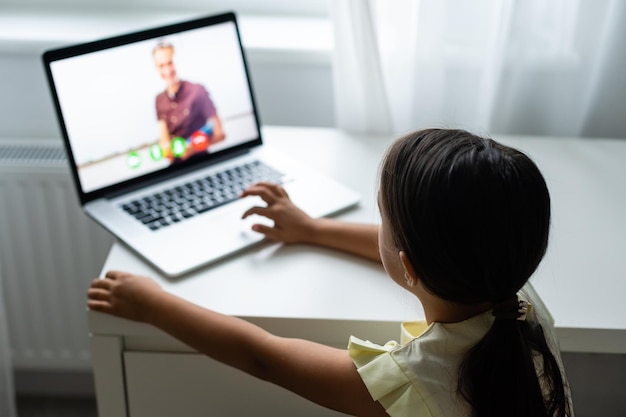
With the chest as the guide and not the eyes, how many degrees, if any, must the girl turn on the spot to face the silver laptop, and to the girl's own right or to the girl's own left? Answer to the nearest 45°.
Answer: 0° — they already face it

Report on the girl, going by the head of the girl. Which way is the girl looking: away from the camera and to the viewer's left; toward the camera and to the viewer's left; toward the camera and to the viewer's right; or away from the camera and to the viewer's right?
away from the camera and to the viewer's left

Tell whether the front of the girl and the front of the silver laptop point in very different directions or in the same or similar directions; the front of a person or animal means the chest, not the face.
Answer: very different directions

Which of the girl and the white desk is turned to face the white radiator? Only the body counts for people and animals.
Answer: the girl

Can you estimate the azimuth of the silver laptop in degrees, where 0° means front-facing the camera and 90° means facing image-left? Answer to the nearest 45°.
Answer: approximately 315°

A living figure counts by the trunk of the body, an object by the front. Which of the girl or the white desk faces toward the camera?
the white desk

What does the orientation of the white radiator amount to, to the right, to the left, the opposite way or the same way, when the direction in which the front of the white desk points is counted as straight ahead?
the same way

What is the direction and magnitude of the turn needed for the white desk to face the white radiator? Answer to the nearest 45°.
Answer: approximately 135° to its right

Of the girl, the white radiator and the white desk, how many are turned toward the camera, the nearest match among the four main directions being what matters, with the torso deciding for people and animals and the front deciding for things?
2

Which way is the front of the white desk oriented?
toward the camera

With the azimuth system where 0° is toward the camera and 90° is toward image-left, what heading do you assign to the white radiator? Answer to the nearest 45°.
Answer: approximately 0°

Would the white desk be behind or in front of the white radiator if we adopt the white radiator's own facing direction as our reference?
in front

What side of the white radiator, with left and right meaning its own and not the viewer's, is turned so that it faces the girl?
front

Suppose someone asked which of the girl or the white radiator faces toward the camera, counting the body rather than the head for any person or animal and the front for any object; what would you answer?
the white radiator
